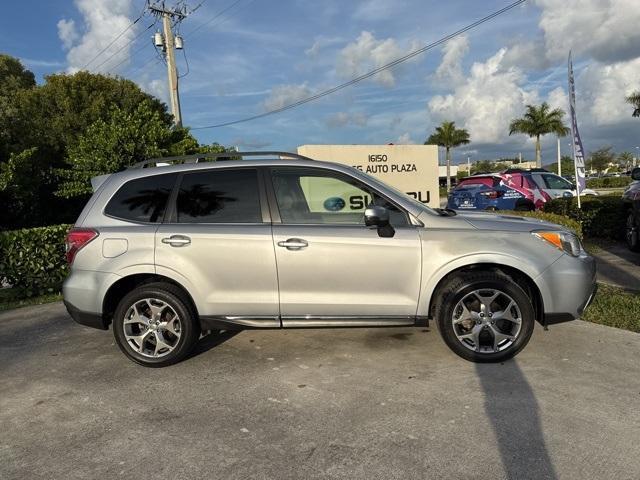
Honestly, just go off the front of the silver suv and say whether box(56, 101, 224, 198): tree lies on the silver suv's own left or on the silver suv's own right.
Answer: on the silver suv's own left

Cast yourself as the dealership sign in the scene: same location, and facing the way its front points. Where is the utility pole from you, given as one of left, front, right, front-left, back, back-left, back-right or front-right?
back-right

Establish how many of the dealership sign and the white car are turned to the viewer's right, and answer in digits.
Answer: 1

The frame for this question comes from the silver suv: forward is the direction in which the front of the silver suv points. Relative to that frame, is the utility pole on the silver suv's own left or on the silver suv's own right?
on the silver suv's own left

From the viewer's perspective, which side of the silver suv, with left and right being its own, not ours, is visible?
right

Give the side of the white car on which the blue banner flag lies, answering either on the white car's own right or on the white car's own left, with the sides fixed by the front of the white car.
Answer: on the white car's own right

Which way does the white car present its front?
to the viewer's right

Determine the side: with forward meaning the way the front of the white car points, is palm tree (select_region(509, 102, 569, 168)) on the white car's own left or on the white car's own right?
on the white car's own left

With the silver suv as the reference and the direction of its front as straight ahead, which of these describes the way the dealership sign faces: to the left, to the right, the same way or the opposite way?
to the right

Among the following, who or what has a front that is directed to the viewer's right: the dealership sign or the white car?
the white car

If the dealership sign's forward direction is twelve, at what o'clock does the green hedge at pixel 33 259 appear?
The green hedge is roughly at 2 o'clock from the dealership sign.

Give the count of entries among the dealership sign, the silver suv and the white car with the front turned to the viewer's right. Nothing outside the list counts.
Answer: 2
